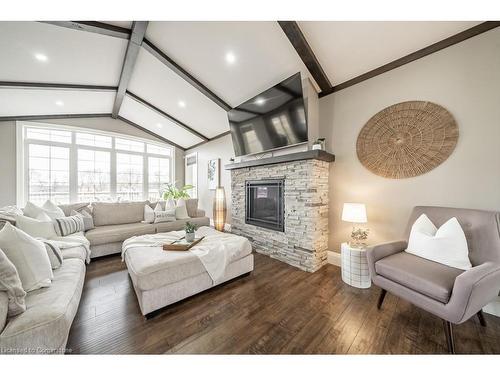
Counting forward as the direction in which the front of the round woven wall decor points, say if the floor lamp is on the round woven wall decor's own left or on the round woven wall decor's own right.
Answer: on the round woven wall decor's own right

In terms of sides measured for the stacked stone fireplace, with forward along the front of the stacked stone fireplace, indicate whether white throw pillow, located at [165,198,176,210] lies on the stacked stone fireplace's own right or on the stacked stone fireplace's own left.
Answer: on the stacked stone fireplace's own right

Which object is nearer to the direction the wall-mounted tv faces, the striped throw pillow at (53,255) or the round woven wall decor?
the striped throw pillow

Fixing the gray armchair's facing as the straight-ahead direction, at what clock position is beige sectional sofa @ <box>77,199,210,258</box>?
The beige sectional sofa is roughly at 1 o'clock from the gray armchair.

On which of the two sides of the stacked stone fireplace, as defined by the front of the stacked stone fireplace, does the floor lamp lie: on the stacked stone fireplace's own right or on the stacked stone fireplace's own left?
on the stacked stone fireplace's own right

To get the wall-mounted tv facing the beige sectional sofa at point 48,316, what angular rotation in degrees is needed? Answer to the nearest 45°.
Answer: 0° — it already faces it

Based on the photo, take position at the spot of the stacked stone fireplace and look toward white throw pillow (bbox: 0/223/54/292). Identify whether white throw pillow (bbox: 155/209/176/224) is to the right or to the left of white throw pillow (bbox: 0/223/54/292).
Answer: right

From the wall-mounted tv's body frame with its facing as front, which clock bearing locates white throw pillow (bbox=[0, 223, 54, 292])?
The white throw pillow is roughly at 12 o'clock from the wall-mounted tv.
